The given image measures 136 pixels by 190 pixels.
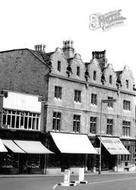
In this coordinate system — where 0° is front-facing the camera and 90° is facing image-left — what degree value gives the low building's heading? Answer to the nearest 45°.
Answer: approximately 315°
